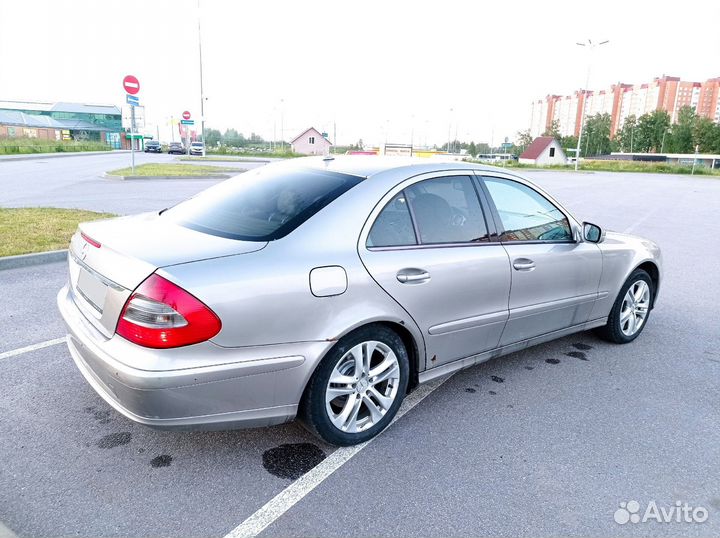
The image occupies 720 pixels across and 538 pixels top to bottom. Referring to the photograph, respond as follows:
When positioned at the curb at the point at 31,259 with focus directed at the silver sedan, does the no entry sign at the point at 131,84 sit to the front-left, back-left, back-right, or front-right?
back-left

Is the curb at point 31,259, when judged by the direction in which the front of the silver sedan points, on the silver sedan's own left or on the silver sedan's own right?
on the silver sedan's own left

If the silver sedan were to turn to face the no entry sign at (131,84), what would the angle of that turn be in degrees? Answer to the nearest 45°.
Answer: approximately 90° to its left

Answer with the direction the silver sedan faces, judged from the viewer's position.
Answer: facing away from the viewer and to the right of the viewer
